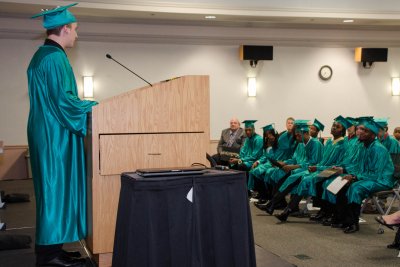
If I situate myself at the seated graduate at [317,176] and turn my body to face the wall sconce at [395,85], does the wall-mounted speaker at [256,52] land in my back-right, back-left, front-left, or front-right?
front-left

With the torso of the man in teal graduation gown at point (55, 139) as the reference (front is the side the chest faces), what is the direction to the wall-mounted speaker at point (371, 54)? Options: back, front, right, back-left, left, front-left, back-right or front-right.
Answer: front-left

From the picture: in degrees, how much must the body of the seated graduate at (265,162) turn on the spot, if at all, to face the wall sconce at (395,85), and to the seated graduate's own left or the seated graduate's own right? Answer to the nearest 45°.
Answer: approximately 180°

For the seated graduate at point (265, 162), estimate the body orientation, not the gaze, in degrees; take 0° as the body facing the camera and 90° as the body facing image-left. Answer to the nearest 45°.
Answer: approximately 45°

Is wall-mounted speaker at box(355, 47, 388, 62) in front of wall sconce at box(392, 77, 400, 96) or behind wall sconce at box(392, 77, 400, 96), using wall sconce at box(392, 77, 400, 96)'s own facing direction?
in front

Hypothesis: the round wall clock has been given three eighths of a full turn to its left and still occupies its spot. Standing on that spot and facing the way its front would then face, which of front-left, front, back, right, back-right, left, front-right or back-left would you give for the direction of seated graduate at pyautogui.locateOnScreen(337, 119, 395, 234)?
back-right

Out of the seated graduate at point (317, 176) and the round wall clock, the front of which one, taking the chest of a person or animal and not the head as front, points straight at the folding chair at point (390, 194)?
the round wall clock

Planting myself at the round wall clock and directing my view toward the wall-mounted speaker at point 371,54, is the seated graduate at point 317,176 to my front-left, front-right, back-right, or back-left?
back-right

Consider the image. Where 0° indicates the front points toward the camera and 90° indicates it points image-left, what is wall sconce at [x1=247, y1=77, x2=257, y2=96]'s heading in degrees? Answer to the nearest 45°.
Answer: approximately 0°

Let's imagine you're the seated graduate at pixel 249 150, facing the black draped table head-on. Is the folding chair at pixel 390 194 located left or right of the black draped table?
left

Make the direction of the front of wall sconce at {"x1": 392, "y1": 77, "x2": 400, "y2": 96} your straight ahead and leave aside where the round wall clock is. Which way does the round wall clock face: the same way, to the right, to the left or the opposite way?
the same way

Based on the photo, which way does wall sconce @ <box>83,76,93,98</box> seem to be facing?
toward the camera

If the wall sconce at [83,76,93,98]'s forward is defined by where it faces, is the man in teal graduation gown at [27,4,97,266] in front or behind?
in front

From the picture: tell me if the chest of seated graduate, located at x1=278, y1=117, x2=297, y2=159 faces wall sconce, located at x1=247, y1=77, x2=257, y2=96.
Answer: no

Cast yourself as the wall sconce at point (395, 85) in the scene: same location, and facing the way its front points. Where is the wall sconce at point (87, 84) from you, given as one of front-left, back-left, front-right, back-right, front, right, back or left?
front-right

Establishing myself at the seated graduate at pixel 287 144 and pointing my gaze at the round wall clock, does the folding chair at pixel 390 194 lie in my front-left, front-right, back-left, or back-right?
back-right

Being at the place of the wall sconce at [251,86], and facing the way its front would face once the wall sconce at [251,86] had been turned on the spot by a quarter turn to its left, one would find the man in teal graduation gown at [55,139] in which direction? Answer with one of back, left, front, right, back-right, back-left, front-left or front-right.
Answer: right

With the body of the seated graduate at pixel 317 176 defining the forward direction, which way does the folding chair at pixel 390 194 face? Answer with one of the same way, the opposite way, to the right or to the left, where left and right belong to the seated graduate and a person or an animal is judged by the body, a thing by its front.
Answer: the same way

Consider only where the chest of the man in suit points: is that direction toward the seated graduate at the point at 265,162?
no
